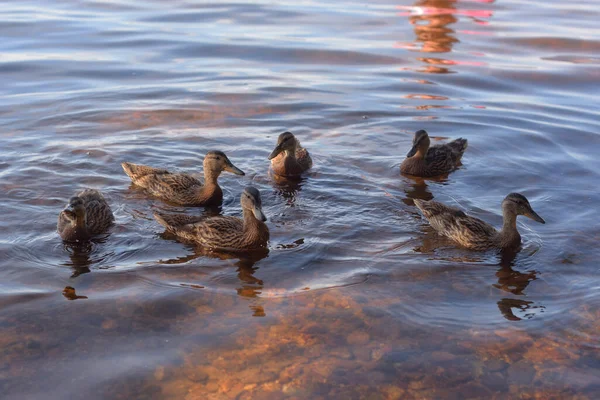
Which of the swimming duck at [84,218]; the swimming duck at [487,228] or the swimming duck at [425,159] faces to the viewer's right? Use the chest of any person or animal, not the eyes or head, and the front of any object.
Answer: the swimming duck at [487,228]

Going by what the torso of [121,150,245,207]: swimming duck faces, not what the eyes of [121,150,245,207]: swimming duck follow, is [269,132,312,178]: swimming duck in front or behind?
in front

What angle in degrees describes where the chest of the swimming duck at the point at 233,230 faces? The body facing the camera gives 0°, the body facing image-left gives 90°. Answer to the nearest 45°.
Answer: approximately 270°

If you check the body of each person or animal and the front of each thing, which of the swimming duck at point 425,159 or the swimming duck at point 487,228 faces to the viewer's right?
the swimming duck at point 487,228

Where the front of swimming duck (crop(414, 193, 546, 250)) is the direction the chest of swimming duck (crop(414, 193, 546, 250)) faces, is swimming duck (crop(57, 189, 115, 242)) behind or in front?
behind

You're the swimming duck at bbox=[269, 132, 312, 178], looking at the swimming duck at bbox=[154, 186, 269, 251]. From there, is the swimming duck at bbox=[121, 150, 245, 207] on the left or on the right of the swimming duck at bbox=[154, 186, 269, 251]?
right

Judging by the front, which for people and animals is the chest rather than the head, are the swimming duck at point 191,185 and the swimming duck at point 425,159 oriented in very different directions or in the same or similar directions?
very different directions

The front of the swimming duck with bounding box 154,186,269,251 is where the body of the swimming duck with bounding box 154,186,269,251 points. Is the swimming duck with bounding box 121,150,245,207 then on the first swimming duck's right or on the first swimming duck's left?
on the first swimming duck's left

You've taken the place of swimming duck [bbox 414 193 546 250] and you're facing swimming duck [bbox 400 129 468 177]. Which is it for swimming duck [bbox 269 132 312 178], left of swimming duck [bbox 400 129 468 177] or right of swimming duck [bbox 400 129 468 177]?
left

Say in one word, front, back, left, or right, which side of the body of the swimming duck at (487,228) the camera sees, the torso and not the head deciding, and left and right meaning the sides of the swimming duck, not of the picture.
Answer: right

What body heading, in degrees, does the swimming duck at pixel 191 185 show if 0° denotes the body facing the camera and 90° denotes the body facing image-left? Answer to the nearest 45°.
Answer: approximately 270°
